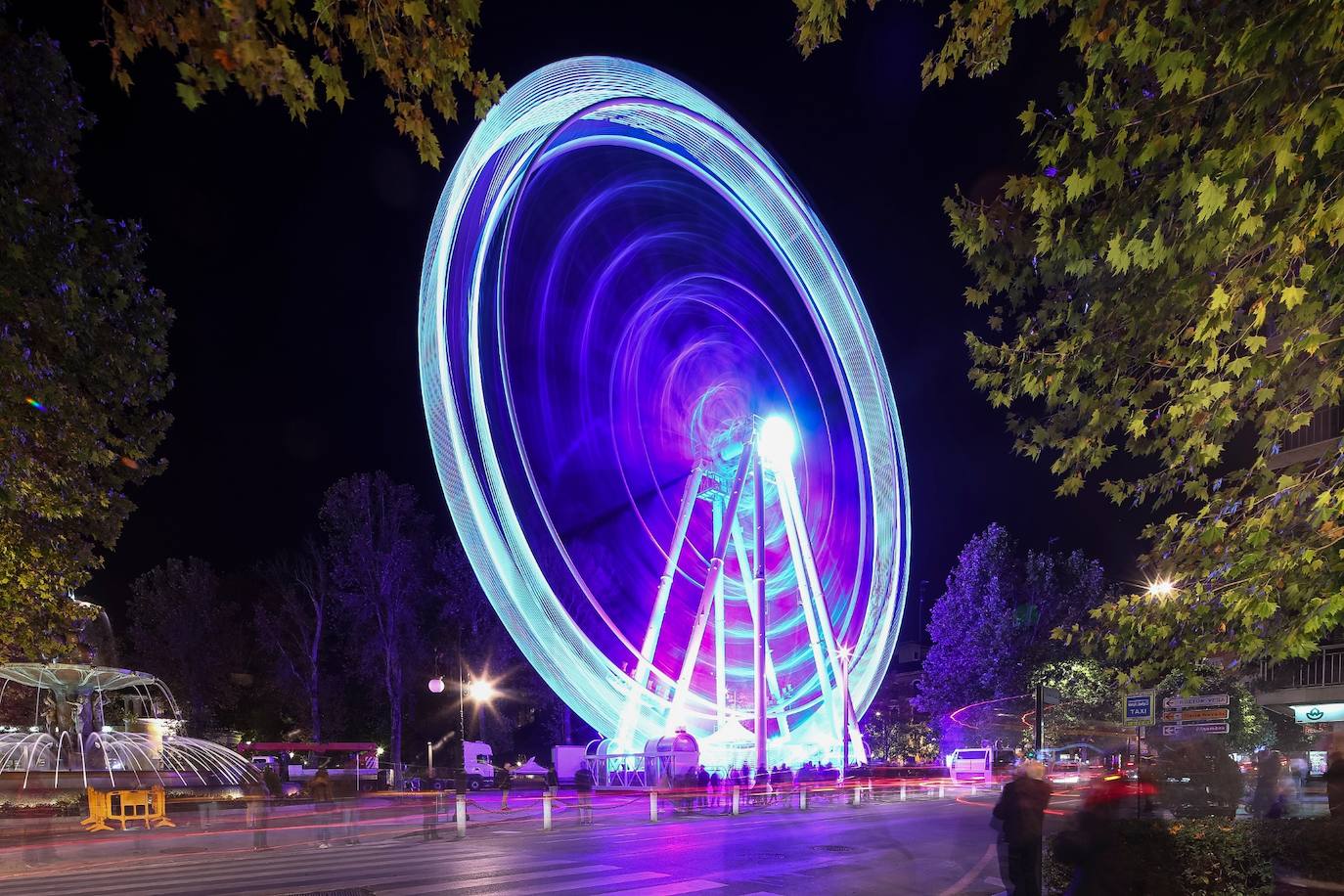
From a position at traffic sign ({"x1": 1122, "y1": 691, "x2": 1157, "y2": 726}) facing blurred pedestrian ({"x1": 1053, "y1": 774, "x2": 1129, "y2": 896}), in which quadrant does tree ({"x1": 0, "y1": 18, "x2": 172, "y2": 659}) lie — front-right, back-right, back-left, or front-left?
front-right

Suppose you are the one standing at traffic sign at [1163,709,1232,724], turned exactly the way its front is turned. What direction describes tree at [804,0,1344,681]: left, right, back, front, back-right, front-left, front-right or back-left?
front

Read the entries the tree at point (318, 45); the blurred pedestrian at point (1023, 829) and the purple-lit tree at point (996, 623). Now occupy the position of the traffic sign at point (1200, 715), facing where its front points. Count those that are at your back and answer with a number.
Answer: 1

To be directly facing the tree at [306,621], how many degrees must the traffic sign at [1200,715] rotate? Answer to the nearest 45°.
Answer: approximately 135° to its right

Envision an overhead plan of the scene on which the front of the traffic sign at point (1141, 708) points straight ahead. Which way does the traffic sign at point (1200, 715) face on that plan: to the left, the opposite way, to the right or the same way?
the same way

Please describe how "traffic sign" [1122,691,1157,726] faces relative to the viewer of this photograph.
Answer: facing the viewer

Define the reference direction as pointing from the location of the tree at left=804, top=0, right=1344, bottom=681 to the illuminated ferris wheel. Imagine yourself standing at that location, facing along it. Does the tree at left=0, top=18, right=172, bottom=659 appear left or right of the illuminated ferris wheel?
left

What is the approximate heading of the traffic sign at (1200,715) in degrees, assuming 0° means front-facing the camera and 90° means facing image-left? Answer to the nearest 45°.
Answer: approximately 0°

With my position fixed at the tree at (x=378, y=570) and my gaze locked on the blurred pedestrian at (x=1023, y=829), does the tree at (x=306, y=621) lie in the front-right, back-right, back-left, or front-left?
back-right

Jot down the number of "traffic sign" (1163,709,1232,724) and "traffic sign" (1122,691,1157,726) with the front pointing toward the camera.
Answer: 2
